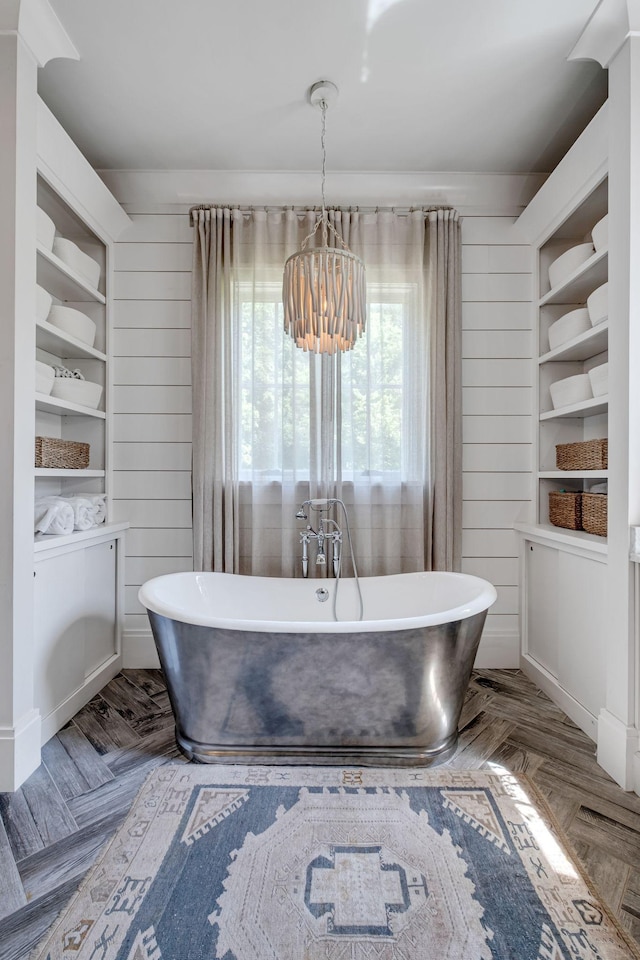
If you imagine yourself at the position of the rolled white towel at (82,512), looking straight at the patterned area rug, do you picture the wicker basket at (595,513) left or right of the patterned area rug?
left

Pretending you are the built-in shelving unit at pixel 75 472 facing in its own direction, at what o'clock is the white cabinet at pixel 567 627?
The white cabinet is roughly at 1 o'clock from the built-in shelving unit.

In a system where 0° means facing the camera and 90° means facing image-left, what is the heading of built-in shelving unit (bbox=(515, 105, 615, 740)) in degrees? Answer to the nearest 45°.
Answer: approximately 90°

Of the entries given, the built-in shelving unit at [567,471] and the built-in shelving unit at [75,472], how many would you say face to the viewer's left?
1

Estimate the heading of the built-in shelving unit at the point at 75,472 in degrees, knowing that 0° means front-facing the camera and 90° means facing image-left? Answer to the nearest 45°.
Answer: approximately 270°

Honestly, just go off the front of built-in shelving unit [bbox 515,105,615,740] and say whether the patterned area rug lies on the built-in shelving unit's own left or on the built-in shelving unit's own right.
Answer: on the built-in shelving unit's own left

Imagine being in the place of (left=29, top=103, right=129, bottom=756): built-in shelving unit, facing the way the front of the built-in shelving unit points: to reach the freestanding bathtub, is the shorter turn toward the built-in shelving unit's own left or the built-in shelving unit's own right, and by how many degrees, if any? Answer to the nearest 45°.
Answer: approximately 45° to the built-in shelving unit's own right
